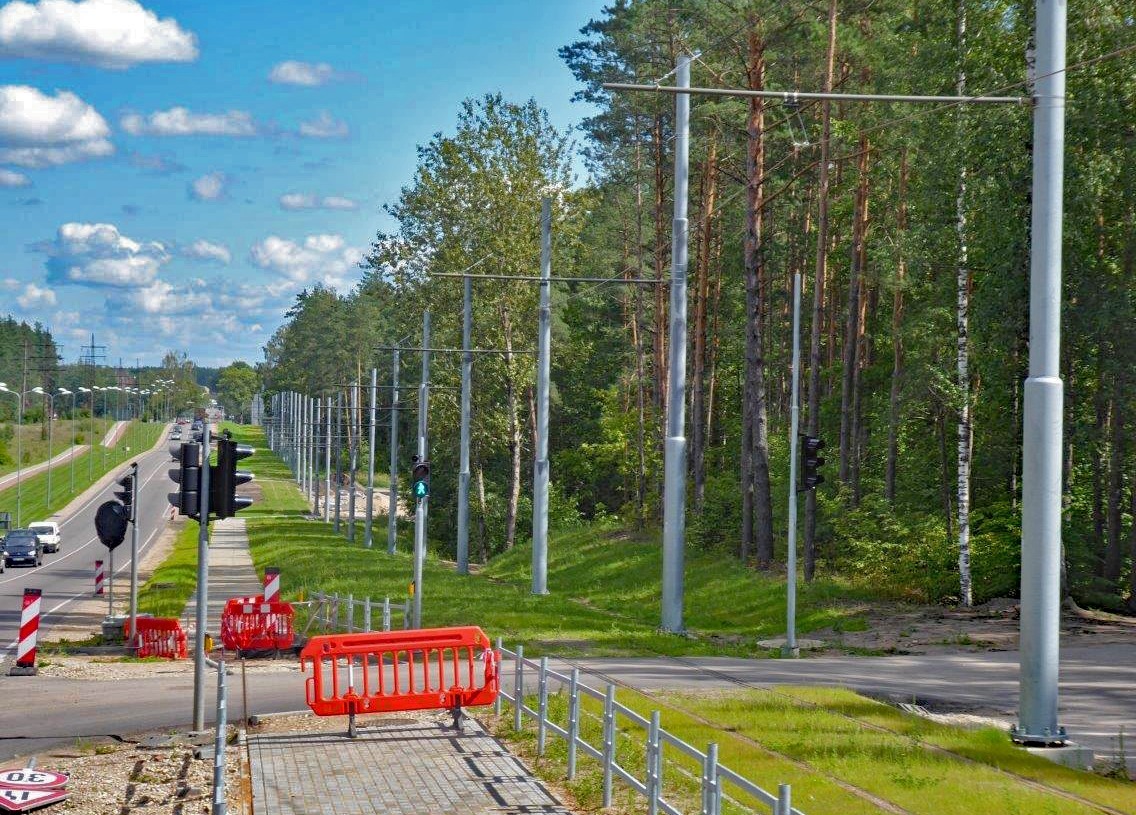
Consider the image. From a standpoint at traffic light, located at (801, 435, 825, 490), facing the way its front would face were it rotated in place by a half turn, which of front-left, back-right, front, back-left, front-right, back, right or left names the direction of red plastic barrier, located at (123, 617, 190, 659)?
front

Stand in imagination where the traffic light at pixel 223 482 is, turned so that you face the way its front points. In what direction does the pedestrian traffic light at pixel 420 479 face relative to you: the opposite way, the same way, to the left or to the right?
to the right

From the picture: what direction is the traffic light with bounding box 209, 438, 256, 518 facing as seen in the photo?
to the viewer's right

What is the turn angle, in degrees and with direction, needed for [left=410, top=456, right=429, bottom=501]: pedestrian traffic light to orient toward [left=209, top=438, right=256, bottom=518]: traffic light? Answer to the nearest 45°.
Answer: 0° — it already faces it

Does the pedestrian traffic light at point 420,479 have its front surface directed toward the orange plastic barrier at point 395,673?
yes

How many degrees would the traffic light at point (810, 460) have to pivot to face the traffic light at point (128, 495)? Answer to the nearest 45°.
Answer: approximately 180°

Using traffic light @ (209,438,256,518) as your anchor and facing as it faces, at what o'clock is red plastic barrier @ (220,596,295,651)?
The red plastic barrier is roughly at 9 o'clock from the traffic light.

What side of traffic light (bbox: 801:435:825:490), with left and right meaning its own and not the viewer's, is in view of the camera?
right
